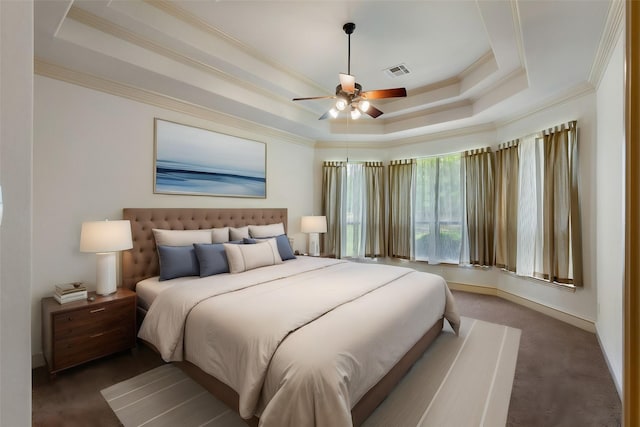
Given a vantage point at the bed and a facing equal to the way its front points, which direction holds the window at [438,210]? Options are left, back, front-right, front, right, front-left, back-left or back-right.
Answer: left

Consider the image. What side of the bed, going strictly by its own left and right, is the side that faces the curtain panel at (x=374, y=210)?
left

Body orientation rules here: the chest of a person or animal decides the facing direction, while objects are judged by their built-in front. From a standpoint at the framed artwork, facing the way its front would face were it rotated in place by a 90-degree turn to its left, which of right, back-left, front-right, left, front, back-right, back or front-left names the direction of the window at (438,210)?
front-right

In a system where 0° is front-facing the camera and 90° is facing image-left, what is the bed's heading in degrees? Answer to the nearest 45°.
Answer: approximately 315°

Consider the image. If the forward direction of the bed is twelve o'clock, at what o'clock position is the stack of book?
The stack of book is roughly at 5 o'clock from the bed.

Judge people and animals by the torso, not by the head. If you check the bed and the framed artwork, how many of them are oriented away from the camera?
0

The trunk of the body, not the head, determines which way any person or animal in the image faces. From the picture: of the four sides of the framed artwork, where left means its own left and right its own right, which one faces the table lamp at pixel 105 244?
right

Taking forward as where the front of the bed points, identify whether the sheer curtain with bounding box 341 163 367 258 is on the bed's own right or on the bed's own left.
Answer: on the bed's own left

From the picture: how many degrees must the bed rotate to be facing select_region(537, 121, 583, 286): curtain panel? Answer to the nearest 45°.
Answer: approximately 45° to its left

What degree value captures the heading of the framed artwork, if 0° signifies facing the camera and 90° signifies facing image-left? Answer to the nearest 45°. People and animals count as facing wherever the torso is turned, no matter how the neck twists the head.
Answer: approximately 315°

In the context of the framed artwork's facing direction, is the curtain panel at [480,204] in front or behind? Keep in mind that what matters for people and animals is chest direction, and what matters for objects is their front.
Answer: in front

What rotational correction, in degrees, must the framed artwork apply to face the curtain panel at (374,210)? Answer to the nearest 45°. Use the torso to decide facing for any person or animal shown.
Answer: approximately 45° to its left
